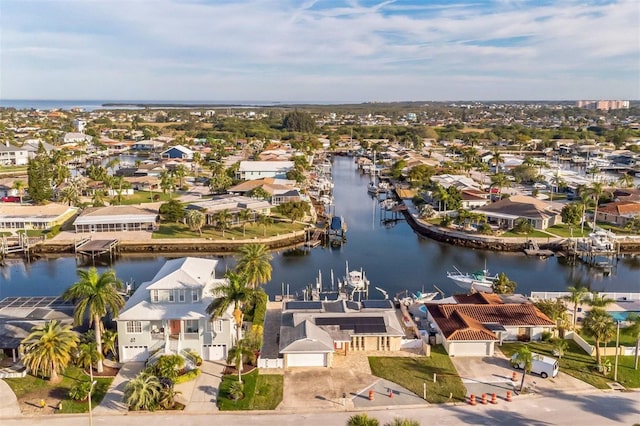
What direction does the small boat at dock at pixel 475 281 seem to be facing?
to the viewer's left

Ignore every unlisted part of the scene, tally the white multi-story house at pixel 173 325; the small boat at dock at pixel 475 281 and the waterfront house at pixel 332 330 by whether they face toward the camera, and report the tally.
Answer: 2

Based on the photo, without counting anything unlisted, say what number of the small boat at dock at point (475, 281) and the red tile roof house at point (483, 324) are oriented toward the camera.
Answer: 1

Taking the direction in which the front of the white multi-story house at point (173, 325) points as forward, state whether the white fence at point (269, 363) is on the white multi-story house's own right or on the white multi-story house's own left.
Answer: on the white multi-story house's own left

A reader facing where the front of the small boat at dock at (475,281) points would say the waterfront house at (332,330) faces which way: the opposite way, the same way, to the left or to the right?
to the left

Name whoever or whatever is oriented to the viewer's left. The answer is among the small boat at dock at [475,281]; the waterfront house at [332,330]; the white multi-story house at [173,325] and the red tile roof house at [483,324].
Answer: the small boat at dock

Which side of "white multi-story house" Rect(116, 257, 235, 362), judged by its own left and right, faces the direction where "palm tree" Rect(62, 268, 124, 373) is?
right

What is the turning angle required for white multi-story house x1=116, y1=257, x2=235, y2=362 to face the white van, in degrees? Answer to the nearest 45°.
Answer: approximately 90° to its left

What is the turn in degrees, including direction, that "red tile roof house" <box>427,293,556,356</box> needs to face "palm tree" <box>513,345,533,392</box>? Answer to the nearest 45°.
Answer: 0° — it already faces it
